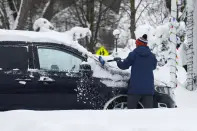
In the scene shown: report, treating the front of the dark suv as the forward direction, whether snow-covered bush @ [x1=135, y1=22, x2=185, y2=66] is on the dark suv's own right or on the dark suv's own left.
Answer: on the dark suv's own left

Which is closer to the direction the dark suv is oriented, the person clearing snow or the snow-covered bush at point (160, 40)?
the person clearing snow

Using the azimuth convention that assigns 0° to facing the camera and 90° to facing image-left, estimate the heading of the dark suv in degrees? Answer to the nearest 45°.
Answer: approximately 270°

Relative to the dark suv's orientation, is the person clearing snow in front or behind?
in front
